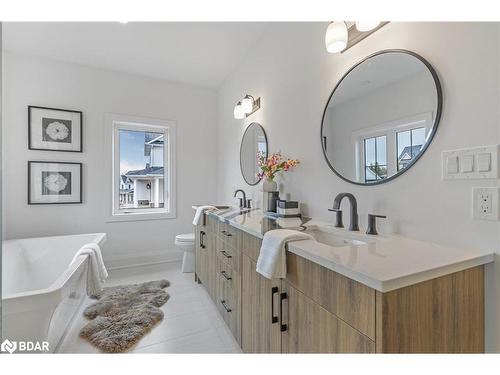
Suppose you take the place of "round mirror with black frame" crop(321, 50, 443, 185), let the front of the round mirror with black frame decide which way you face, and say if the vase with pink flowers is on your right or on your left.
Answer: on your right

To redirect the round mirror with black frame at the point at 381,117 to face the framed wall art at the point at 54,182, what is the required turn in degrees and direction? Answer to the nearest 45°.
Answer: approximately 45° to its right

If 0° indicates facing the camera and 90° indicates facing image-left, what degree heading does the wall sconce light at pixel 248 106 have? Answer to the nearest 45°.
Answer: approximately 45°

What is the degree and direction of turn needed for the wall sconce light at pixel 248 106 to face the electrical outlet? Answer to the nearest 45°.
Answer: approximately 90° to its left

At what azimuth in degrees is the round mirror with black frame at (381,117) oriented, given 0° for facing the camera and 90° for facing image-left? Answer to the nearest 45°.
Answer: approximately 45°
